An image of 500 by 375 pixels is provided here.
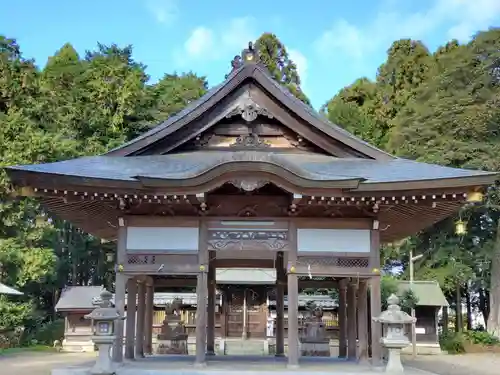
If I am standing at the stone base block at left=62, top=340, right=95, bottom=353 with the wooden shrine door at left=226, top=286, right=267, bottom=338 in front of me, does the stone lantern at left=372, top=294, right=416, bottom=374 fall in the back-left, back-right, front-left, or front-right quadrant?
front-right

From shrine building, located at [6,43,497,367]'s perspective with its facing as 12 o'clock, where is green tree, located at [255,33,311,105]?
The green tree is roughly at 6 o'clock from the shrine building.

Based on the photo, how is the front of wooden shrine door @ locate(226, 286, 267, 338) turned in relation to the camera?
facing the viewer

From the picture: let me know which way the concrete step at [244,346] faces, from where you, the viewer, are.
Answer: facing the viewer

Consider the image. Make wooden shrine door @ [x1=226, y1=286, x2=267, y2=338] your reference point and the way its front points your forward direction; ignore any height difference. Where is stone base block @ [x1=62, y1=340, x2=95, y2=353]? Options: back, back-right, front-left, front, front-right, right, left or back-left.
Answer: right

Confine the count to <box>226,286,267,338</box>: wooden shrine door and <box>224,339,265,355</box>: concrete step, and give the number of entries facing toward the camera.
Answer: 2
